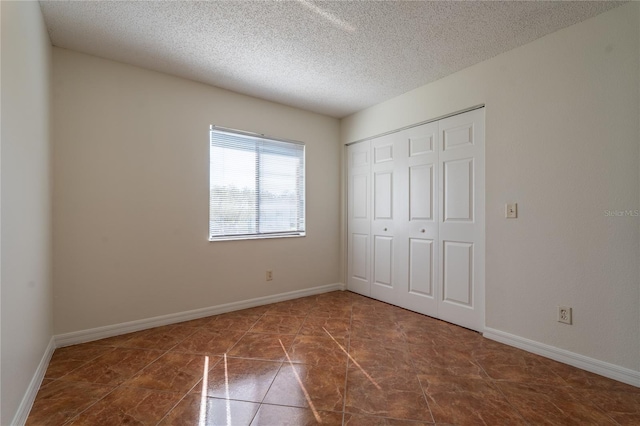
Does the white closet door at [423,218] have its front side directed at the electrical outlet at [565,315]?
no

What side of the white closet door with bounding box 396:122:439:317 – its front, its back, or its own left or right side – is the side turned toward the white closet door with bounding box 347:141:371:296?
right

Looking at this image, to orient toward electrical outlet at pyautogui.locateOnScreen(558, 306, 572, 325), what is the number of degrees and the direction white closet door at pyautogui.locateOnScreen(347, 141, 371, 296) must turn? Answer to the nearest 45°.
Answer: approximately 90° to its left

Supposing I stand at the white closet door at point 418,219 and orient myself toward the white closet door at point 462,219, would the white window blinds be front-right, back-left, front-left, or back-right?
back-right

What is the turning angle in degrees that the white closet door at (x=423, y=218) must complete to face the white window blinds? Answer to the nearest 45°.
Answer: approximately 45° to its right

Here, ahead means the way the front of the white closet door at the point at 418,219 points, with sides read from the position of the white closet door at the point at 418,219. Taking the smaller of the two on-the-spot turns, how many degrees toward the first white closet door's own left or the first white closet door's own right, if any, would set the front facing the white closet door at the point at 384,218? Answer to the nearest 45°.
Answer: approximately 90° to the first white closet door's own right

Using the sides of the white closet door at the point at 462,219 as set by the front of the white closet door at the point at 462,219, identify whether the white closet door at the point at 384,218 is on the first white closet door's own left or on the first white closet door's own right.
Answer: on the first white closet door's own right

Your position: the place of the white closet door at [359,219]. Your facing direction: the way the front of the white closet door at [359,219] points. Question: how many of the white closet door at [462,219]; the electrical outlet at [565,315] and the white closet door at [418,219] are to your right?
0

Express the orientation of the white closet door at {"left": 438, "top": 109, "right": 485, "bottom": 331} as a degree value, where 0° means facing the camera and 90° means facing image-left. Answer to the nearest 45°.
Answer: approximately 45°

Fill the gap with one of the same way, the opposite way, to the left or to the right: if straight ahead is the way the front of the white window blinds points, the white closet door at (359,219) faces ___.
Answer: to the right

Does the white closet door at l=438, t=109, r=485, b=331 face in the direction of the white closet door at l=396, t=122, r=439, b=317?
no

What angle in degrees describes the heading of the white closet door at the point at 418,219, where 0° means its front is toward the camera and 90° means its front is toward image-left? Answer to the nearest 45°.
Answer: approximately 45°

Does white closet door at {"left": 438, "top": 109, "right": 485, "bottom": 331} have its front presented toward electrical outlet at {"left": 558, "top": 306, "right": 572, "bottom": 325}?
no

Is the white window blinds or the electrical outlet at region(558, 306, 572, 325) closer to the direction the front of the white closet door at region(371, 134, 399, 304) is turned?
the white window blinds

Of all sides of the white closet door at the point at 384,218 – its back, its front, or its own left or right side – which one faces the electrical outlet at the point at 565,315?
left

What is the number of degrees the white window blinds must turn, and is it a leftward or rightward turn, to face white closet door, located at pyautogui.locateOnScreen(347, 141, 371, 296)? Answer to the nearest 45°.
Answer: approximately 45° to its left

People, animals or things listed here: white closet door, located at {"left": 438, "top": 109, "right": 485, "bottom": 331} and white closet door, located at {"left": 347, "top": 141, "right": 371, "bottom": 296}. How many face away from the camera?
0

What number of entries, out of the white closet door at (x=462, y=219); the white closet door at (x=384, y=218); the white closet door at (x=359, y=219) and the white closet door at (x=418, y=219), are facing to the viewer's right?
0

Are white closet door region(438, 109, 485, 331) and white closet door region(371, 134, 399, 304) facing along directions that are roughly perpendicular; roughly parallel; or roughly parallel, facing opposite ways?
roughly parallel

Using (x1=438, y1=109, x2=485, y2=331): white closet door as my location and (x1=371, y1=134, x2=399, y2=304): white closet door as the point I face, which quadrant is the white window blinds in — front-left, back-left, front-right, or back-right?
front-left
